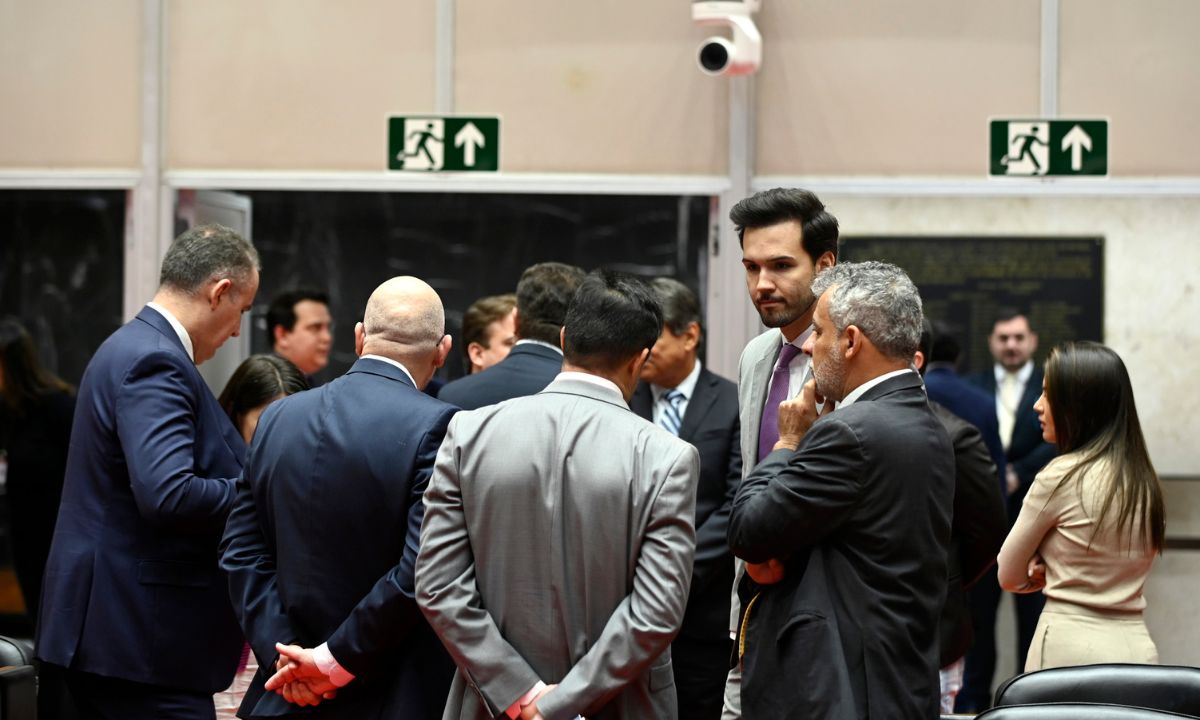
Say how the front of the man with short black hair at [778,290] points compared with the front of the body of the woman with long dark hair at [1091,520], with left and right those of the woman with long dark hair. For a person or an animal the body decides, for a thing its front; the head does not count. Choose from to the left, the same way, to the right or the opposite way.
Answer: to the left

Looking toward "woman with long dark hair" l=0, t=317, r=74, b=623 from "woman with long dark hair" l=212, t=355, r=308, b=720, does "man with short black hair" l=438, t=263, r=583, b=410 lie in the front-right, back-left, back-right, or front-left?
back-right

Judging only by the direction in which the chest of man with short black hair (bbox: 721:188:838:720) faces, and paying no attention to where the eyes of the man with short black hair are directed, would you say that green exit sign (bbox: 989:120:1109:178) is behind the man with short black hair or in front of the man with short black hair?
behind

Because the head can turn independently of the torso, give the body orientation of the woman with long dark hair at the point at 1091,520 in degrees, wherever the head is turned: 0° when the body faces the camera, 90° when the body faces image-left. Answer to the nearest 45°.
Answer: approximately 135°

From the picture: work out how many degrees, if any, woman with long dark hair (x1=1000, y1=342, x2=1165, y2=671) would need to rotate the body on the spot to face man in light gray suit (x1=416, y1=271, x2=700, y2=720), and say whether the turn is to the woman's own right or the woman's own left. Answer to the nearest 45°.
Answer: approximately 90° to the woman's own left

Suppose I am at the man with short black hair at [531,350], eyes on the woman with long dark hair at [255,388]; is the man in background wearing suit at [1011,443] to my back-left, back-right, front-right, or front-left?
back-right
